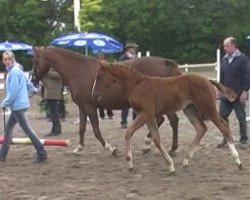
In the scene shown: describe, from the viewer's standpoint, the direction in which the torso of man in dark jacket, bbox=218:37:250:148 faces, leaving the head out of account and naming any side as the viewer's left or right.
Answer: facing the viewer and to the left of the viewer

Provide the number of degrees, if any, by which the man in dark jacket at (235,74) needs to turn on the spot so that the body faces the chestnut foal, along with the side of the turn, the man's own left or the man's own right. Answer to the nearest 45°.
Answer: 0° — they already face it

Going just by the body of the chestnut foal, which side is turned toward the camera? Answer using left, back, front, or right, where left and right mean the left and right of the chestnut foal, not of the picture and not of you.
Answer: left

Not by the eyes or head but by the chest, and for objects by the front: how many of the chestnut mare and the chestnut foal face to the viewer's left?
2

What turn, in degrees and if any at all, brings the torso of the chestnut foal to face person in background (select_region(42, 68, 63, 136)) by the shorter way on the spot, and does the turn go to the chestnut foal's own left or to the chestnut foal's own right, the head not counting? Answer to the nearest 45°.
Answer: approximately 45° to the chestnut foal's own right

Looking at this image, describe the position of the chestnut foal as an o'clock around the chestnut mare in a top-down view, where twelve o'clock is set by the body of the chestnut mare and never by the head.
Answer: The chestnut foal is roughly at 8 o'clock from the chestnut mare.

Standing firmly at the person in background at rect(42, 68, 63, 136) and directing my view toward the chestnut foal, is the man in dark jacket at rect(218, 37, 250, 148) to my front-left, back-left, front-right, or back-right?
front-left

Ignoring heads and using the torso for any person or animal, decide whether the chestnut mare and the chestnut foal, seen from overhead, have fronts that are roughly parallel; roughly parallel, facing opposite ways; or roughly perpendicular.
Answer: roughly parallel

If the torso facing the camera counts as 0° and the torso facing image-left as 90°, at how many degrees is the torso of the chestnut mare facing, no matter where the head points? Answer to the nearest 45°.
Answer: approximately 90°

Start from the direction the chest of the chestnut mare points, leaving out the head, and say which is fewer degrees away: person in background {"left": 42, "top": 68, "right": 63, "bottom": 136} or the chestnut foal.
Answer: the person in background

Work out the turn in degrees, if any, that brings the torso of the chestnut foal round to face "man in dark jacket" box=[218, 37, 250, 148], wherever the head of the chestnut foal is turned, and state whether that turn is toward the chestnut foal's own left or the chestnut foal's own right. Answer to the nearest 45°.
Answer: approximately 135° to the chestnut foal's own right

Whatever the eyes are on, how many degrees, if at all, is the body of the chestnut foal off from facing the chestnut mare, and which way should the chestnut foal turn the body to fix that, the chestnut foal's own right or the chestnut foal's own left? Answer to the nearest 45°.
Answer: approximately 45° to the chestnut foal's own right

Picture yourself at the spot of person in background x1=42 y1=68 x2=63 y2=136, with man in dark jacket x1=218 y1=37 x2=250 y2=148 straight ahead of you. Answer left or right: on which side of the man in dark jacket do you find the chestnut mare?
right

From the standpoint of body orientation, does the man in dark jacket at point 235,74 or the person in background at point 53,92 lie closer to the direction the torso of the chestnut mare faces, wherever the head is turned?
the person in background

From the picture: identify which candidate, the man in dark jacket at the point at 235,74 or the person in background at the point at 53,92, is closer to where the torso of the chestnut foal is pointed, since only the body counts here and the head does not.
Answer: the person in background
